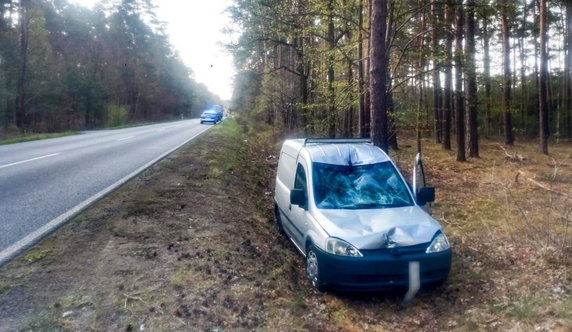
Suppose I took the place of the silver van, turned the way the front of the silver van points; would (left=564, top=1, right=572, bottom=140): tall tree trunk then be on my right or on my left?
on my left

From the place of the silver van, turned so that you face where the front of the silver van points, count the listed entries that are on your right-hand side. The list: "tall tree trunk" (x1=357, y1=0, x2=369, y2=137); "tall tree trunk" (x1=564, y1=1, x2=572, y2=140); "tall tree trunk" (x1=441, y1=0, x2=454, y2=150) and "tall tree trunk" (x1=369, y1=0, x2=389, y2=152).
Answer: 0

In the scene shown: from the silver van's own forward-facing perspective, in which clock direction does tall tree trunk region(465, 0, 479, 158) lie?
The tall tree trunk is roughly at 8 o'clock from the silver van.

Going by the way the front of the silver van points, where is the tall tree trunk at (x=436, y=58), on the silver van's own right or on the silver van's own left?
on the silver van's own left

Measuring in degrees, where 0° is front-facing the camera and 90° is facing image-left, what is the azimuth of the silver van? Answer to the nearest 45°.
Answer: approximately 315°

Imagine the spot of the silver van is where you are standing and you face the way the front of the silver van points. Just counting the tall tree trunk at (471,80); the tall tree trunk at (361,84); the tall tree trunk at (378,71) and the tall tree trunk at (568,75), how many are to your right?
0

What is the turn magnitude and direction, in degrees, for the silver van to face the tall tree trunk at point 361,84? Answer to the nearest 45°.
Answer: approximately 135° to its left

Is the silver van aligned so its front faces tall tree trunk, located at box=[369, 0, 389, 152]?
no

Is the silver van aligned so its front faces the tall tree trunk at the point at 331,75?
no

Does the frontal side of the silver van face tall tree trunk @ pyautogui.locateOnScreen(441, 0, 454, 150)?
no
